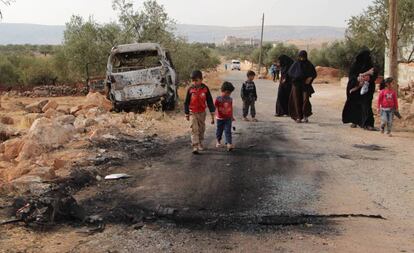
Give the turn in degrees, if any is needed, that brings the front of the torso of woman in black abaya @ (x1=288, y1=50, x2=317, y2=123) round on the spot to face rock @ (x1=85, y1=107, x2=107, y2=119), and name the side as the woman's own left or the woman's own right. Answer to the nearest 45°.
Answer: approximately 90° to the woman's own right

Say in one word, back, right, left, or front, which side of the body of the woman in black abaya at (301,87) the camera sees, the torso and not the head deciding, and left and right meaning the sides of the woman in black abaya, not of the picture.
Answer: front

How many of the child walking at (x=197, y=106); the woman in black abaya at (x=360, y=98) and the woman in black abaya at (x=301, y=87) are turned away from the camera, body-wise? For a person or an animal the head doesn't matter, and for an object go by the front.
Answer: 0

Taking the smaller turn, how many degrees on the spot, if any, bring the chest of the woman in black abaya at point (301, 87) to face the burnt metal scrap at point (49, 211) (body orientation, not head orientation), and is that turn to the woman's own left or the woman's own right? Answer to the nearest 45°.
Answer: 0° — they already face it

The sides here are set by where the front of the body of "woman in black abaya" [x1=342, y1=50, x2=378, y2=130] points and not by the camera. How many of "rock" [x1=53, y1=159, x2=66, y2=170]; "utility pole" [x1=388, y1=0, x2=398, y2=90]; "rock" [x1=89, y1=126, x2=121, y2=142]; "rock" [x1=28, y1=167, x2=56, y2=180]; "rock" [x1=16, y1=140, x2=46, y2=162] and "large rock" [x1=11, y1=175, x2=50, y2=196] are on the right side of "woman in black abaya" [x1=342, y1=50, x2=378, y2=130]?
5

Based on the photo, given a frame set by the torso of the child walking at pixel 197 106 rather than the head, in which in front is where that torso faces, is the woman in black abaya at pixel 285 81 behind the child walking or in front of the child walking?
behind

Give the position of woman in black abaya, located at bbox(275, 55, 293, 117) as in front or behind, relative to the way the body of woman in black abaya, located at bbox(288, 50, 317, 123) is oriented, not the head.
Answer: behind

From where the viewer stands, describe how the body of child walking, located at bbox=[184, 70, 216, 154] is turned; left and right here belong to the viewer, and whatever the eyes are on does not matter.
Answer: facing the viewer

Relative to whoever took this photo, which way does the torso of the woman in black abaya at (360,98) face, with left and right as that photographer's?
facing the viewer and to the right of the viewer

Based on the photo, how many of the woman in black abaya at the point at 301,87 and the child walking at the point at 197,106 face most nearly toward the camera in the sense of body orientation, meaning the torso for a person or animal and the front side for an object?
2

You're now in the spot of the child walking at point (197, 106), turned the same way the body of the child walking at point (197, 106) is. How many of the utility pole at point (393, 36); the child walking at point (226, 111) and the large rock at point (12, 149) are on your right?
1

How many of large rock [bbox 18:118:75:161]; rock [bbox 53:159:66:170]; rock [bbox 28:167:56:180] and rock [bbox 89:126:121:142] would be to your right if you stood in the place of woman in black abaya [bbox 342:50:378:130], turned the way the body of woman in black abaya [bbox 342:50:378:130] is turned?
4

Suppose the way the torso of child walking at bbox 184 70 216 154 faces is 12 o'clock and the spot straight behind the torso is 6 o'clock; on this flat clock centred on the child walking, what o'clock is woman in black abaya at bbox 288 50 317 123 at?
The woman in black abaya is roughly at 7 o'clock from the child walking.
